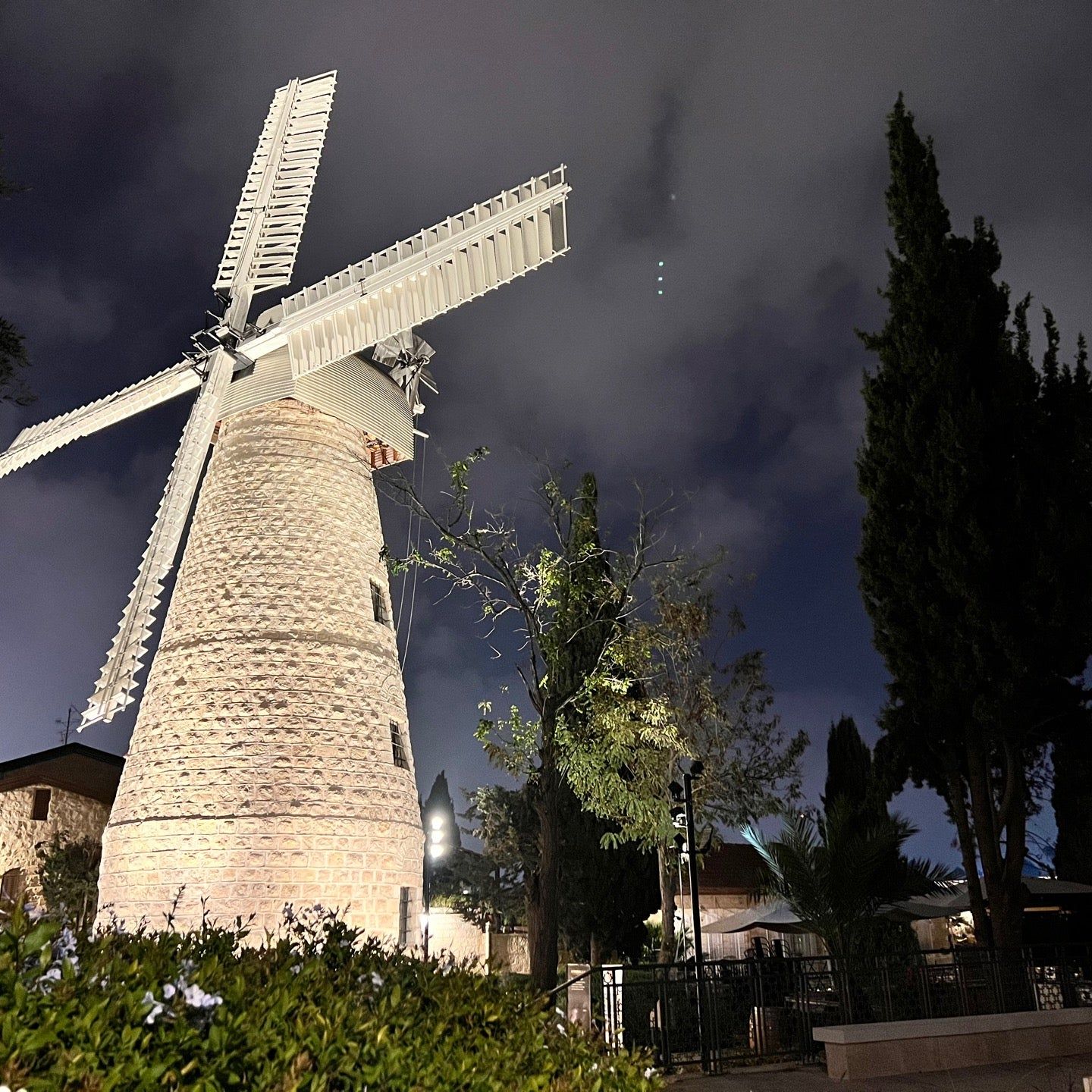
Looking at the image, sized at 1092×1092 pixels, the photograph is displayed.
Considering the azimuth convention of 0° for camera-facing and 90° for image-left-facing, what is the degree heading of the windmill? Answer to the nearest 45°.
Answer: approximately 45°

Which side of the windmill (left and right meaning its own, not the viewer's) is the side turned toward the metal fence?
left

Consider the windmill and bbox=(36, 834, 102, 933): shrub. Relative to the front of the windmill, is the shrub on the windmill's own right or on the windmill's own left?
on the windmill's own right

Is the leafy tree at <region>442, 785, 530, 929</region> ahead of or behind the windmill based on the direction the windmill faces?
behind

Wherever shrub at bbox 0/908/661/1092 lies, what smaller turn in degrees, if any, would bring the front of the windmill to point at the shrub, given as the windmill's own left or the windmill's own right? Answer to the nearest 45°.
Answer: approximately 45° to the windmill's own left

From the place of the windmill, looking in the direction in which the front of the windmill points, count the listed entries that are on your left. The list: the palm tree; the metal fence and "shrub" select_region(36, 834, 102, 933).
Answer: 2

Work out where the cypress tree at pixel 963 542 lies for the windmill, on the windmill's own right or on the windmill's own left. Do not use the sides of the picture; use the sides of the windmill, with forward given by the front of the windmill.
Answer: on the windmill's own left

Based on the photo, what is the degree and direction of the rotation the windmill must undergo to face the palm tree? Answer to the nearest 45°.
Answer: approximately 90° to its left

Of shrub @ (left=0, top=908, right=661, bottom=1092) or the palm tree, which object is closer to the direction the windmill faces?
the shrub

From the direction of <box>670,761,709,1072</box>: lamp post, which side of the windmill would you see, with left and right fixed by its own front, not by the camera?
left

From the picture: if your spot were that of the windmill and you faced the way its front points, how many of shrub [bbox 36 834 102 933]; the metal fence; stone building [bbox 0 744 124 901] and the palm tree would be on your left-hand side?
2

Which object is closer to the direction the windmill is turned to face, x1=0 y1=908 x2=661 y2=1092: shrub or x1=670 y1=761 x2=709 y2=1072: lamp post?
the shrub
